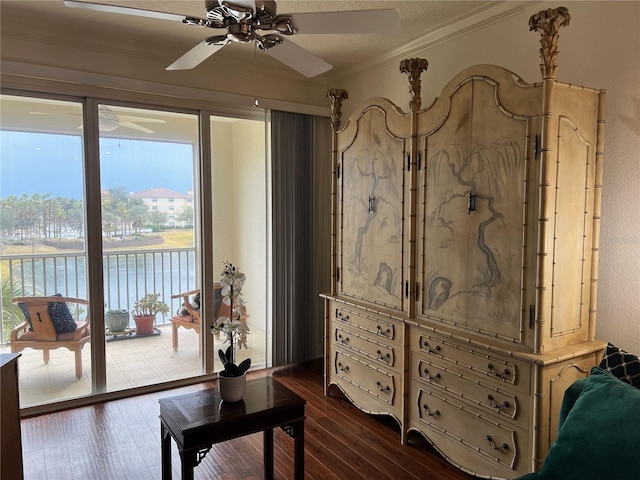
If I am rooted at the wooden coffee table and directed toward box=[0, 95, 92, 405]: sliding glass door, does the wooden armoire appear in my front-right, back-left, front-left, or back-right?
back-right

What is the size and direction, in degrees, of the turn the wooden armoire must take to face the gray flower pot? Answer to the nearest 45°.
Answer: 0° — it already faces it

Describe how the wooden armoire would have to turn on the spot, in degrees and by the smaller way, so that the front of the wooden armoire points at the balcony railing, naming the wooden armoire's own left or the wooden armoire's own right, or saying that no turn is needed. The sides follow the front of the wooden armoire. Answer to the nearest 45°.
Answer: approximately 45° to the wooden armoire's own right

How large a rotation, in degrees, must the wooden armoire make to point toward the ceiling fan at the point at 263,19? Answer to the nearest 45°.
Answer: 0° — it already faces it

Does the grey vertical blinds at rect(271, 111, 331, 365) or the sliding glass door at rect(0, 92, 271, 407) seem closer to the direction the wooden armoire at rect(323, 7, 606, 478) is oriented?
the sliding glass door

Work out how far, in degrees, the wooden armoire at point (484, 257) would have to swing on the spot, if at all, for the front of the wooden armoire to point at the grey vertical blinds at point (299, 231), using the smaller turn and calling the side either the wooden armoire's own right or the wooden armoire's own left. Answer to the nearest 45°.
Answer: approximately 90° to the wooden armoire's own right

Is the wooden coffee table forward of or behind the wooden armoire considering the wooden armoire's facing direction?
forward

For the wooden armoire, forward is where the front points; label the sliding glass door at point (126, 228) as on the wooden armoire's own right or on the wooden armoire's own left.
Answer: on the wooden armoire's own right

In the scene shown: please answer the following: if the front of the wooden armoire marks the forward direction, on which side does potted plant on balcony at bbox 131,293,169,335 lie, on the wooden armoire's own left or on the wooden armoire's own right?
on the wooden armoire's own right

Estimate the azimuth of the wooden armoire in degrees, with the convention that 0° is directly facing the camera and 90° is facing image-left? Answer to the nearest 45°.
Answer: approximately 45°

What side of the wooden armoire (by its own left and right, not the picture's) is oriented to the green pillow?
left

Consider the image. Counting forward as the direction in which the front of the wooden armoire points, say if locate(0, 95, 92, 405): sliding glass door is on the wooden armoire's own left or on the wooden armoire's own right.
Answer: on the wooden armoire's own right
